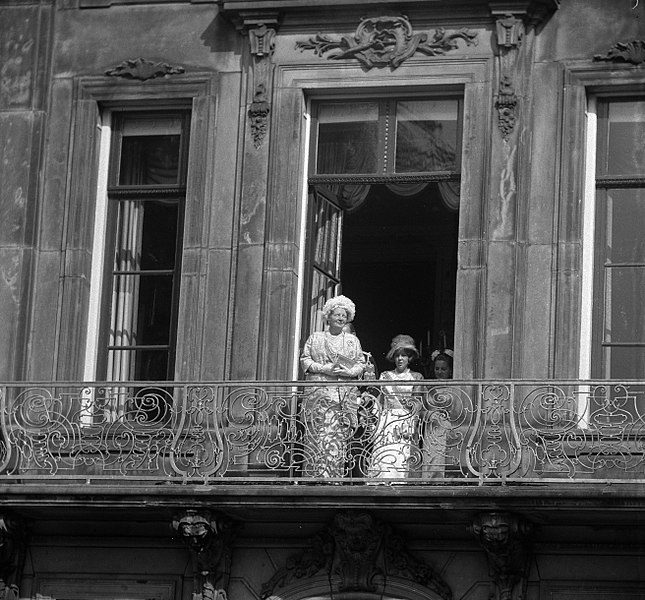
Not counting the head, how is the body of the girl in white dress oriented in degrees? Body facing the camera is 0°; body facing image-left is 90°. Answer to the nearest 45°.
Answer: approximately 0°

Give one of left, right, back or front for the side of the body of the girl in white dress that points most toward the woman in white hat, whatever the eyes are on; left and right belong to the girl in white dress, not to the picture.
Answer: right
